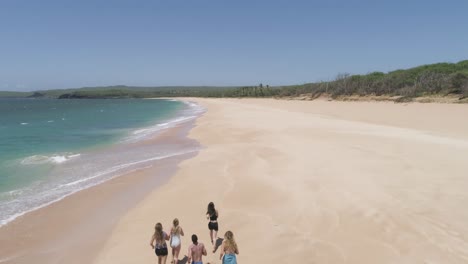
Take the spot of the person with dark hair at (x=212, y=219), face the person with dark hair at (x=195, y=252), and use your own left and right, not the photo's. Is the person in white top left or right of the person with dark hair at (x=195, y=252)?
right

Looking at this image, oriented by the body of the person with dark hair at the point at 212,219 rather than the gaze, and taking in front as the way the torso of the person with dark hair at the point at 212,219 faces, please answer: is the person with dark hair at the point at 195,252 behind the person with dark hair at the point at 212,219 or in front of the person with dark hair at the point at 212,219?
behind

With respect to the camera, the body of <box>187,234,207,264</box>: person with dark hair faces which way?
away from the camera

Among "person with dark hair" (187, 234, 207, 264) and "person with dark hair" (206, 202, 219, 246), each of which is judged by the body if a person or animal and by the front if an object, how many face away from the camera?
2

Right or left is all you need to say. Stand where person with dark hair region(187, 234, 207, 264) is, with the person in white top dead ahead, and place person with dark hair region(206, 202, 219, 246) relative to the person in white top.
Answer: right

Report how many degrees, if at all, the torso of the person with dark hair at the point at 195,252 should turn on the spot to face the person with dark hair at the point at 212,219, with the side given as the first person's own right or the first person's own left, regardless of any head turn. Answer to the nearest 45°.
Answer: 0° — they already face them

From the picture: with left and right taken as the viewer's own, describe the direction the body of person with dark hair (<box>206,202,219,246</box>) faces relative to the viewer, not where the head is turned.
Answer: facing away from the viewer

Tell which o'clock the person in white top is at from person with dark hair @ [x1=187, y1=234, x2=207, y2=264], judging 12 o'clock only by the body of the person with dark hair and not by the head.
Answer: The person in white top is roughly at 11 o'clock from the person with dark hair.

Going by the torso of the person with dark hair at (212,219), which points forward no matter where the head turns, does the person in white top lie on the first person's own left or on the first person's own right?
on the first person's own left
